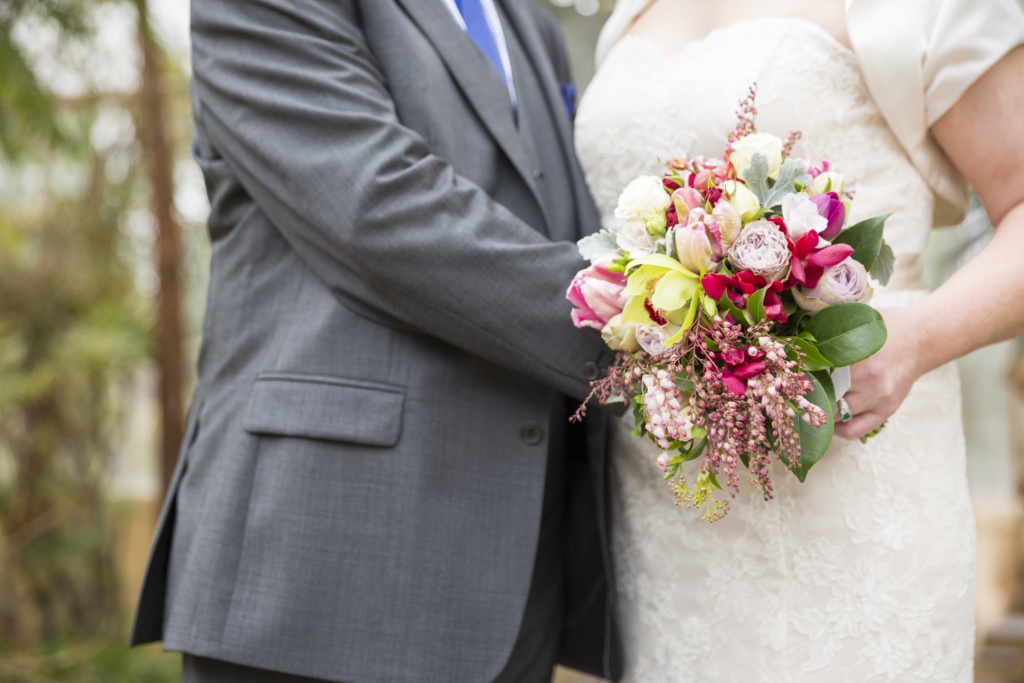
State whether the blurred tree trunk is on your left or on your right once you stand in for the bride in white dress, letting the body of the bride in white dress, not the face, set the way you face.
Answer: on your right
